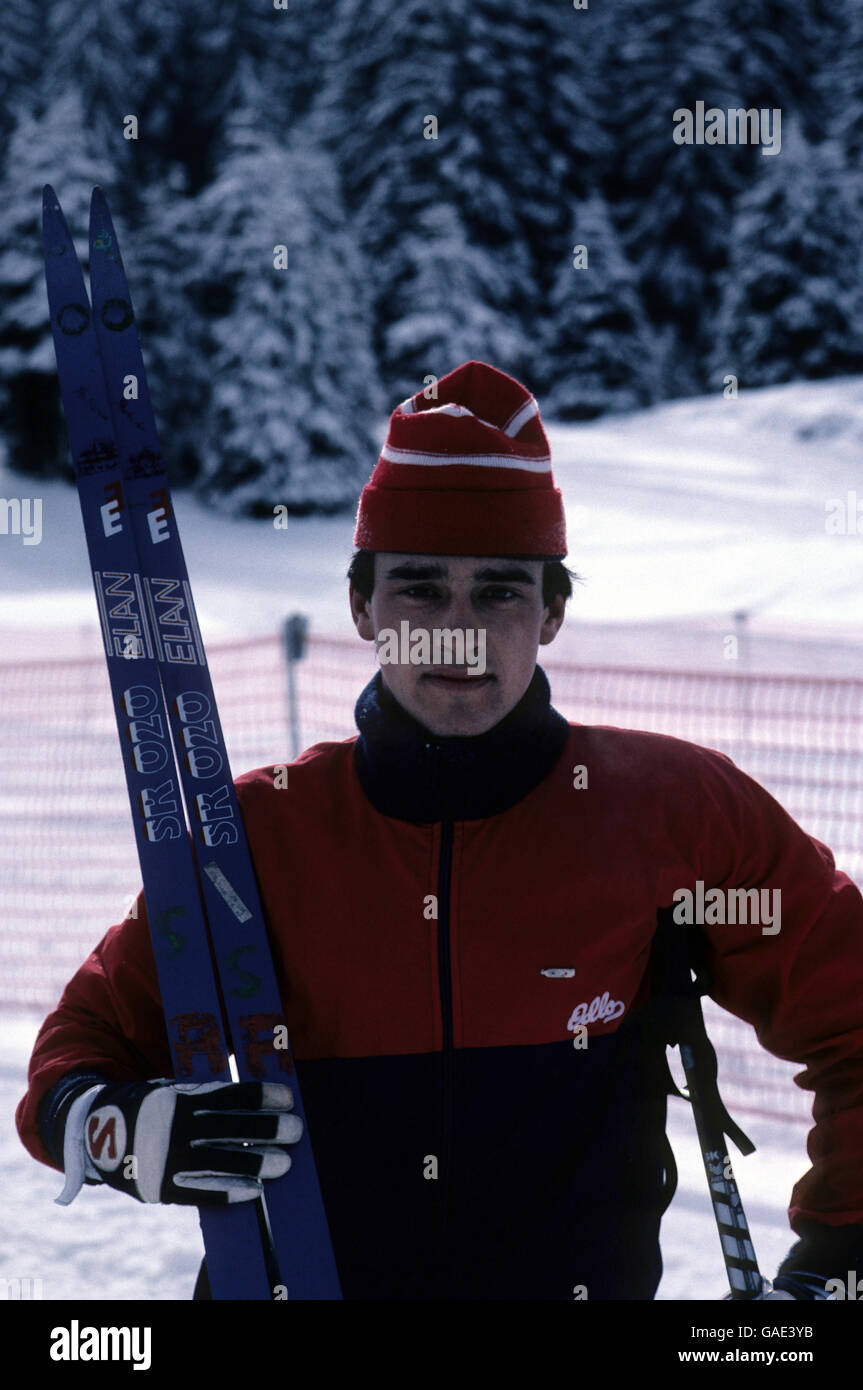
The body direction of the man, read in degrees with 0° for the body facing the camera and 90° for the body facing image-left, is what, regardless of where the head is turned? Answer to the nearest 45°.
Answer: approximately 0°
